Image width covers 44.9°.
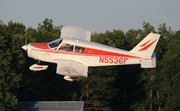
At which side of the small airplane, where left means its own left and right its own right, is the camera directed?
left
